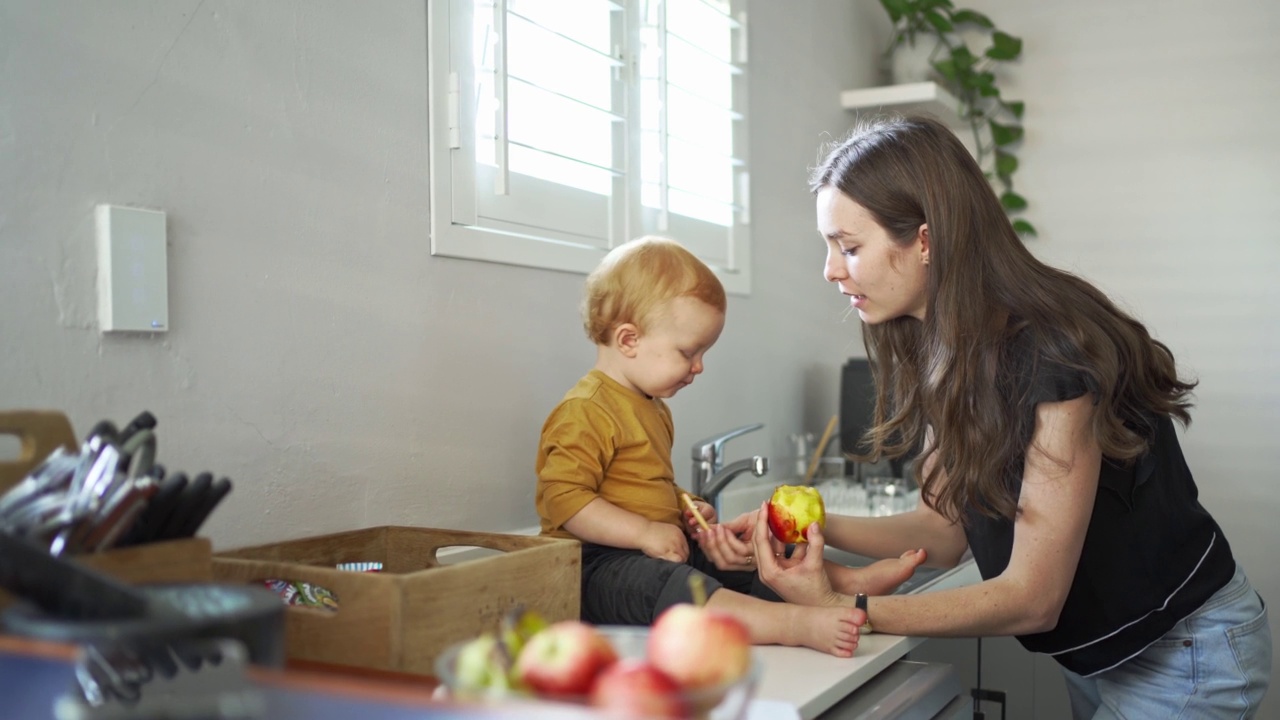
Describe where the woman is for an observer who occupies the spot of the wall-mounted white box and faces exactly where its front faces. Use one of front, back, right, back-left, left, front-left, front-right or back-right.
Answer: front-left

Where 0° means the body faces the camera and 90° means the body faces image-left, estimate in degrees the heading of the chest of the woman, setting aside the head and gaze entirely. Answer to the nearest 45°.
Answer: approximately 90°

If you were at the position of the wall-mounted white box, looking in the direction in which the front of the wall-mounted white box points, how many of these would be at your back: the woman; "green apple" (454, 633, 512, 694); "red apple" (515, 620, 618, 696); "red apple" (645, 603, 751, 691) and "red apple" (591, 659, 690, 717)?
0

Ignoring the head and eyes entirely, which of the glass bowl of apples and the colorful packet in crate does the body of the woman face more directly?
the colorful packet in crate

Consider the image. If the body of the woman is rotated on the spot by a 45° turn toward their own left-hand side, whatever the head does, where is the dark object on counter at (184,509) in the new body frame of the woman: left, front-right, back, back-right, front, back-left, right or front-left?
front

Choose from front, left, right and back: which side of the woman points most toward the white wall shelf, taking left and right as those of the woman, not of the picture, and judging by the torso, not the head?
right

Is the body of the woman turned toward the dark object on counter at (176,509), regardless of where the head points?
no

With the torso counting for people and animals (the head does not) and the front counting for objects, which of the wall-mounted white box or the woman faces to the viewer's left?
the woman

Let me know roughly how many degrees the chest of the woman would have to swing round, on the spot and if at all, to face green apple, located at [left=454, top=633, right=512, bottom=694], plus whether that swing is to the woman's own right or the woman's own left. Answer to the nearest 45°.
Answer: approximately 90° to the woman's own left

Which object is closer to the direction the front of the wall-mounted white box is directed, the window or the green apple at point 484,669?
the green apple

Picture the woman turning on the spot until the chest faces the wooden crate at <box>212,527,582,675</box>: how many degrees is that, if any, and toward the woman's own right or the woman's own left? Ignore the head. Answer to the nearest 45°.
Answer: approximately 45° to the woman's own left

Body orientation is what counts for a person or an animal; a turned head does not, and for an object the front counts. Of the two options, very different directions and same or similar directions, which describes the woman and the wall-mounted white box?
very different directions

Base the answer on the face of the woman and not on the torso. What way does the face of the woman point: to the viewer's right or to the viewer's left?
to the viewer's left

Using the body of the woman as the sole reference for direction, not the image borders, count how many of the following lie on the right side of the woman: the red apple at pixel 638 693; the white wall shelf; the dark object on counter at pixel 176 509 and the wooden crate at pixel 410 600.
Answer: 1

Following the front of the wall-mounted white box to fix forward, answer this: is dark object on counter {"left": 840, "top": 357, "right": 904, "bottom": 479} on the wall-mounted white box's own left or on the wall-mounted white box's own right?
on the wall-mounted white box's own left

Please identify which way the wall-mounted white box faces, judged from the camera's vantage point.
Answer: facing the viewer and to the right of the viewer

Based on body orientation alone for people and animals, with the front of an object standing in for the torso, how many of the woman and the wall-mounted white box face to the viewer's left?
1
